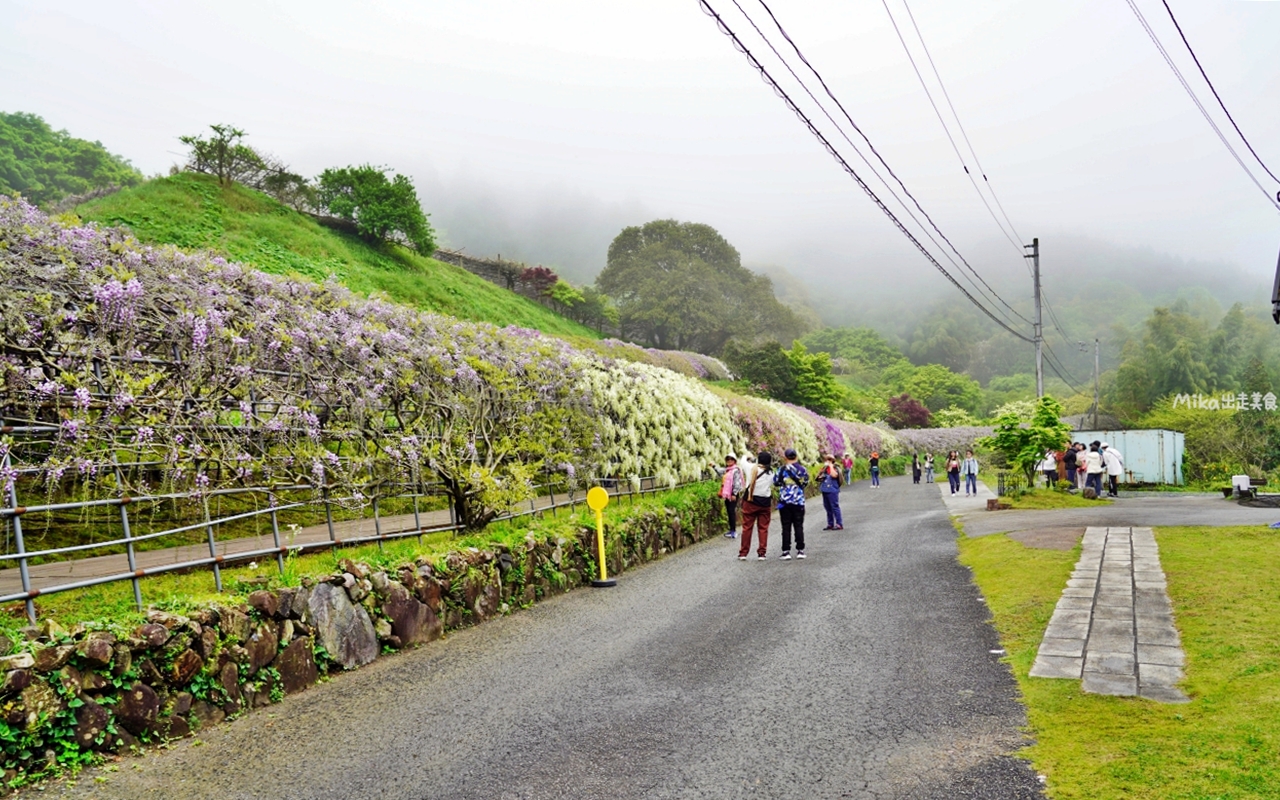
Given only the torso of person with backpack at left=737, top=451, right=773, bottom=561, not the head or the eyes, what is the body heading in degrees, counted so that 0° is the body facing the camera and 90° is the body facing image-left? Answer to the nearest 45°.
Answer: approximately 180°

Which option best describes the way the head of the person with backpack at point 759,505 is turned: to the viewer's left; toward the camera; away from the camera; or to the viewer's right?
away from the camera

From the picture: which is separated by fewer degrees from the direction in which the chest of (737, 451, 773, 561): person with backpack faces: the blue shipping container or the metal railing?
the blue shipping container
